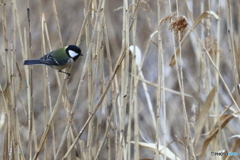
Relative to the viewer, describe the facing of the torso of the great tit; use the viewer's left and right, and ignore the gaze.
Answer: facing to the right of the viewer
